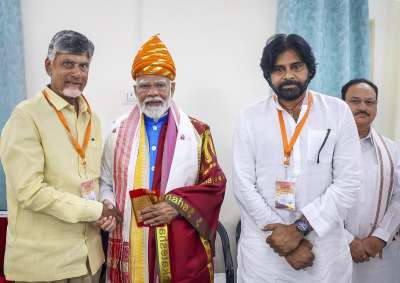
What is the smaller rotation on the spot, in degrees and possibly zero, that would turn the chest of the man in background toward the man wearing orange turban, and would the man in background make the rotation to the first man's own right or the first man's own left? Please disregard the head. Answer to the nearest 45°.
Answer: approximately 45° to the first man's own right

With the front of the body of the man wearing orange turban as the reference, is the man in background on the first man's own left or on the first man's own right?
on the first man's own left

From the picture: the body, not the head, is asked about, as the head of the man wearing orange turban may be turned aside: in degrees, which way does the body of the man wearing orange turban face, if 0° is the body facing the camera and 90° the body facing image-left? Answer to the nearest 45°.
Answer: approximately 0°

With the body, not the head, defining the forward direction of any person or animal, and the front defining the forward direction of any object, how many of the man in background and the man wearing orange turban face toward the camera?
2
